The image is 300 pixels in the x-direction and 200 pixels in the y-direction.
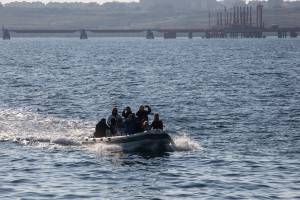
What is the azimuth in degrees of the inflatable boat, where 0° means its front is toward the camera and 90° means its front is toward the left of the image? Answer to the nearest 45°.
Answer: approximately 315°
